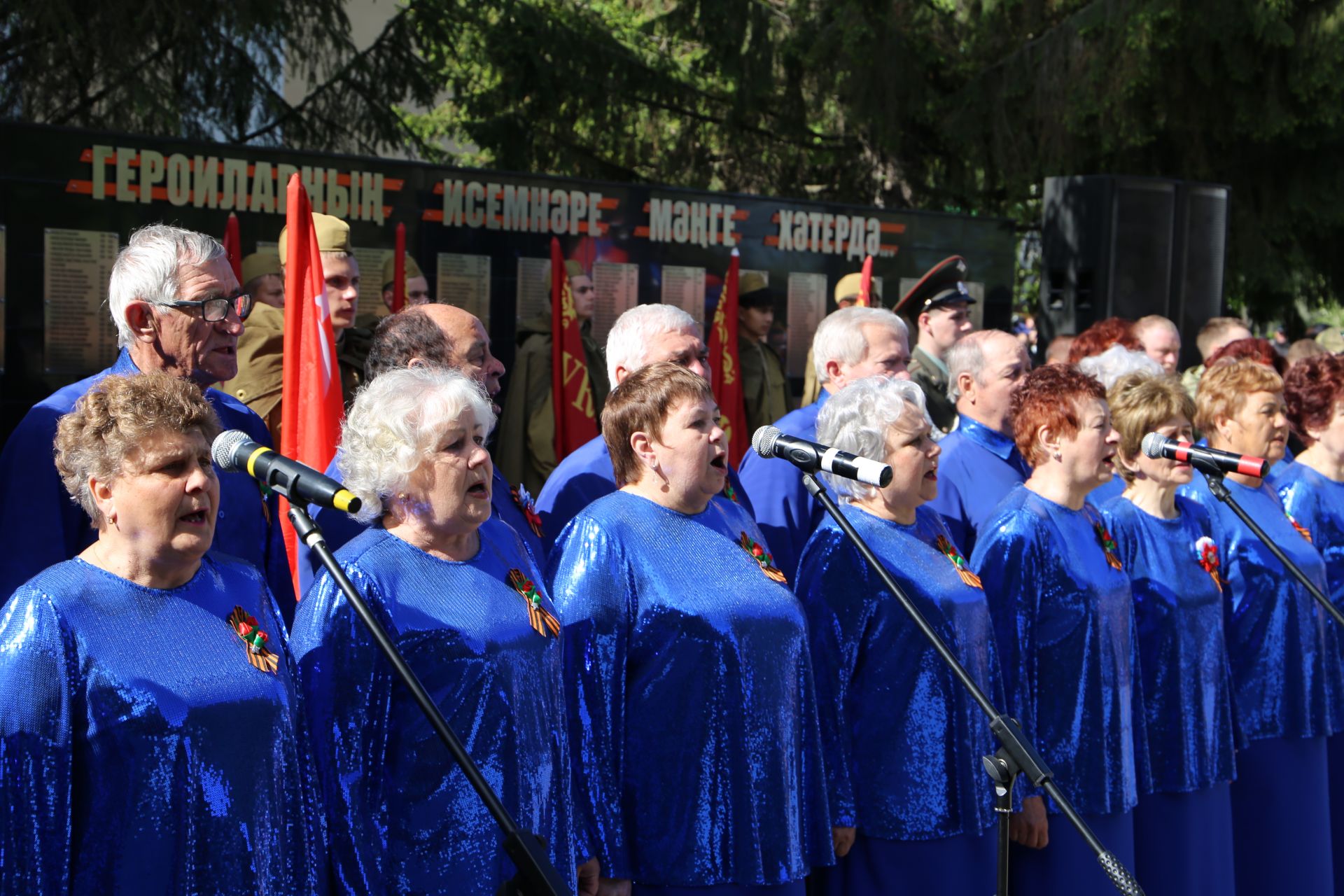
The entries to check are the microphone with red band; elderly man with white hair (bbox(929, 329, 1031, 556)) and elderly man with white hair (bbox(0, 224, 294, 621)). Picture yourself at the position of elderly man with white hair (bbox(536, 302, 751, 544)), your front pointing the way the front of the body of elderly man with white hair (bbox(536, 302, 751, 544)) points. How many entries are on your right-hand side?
1

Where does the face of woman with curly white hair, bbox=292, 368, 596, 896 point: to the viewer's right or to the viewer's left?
to the viewer's right

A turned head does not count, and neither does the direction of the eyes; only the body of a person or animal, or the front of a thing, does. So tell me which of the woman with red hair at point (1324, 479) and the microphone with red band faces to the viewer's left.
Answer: the microphone with red band

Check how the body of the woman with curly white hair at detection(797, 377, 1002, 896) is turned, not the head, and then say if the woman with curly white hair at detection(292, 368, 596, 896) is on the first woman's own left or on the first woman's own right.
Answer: on the first woman's own right

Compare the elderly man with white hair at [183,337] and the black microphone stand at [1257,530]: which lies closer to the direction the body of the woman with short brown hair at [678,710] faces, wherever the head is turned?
the black microphone stand

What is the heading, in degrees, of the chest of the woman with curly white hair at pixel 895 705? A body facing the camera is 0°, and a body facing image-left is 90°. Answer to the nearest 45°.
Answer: approximately 315°

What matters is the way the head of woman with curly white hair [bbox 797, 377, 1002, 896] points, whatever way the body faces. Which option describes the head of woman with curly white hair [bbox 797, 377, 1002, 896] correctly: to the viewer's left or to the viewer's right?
to the viewer's right

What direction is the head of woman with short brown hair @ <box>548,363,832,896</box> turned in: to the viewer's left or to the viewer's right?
to the viewer's right

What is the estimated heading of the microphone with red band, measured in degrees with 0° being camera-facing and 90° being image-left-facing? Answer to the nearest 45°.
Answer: approximately 90°

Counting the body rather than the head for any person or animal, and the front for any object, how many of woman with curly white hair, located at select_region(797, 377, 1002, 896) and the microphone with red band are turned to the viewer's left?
1

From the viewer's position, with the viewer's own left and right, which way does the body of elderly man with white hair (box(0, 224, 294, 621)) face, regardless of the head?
facing the viewer and to the right of the viewer

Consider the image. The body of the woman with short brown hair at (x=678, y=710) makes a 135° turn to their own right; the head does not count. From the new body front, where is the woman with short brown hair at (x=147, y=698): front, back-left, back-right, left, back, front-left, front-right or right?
front-left

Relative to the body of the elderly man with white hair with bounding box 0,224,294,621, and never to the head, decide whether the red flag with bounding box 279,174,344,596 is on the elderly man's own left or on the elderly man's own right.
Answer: on the elderly man's own left

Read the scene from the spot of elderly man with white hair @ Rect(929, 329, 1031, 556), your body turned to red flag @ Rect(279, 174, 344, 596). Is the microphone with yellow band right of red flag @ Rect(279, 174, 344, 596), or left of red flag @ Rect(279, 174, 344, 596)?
left
